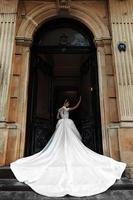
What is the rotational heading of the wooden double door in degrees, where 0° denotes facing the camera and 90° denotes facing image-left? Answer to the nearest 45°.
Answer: approximately 0°
